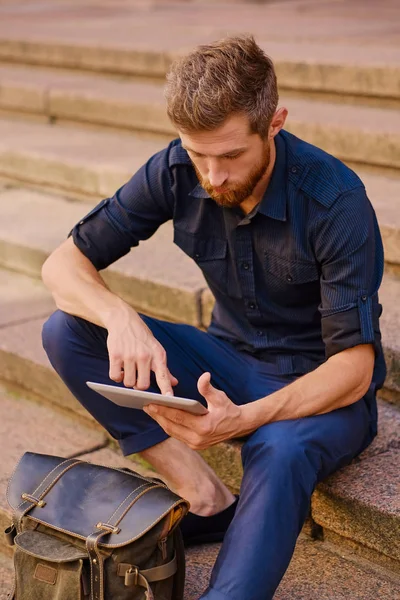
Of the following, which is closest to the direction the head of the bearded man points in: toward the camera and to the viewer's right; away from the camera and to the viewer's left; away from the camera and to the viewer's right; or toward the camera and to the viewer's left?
toward the camera and to the viewer's left

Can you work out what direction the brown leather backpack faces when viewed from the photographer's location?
facing the viewer and to the left of the viewer

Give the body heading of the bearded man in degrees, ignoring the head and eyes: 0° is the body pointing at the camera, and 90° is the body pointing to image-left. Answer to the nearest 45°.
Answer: approximately 45°

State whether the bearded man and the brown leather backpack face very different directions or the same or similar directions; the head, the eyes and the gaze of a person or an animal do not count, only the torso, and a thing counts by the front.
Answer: same or similar directions
